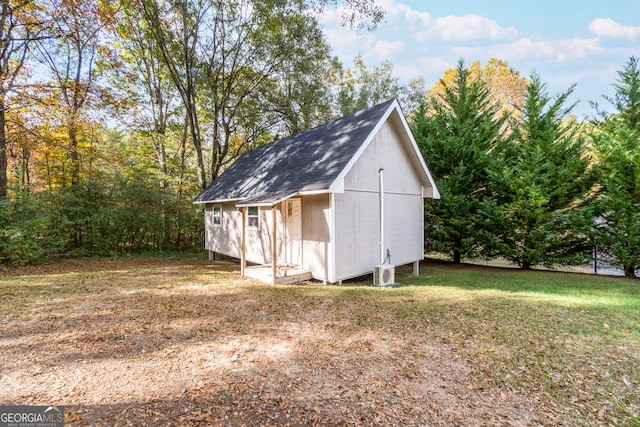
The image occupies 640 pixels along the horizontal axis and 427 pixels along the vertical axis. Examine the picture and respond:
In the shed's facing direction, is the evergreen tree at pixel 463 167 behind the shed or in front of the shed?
behind

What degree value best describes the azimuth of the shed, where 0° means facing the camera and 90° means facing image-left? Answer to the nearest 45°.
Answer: approximately 45°

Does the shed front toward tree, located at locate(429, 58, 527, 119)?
no

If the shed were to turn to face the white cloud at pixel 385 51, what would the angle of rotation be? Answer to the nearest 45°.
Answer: approximately 135° to its right

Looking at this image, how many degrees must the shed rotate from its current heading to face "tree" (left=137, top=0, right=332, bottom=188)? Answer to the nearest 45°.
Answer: approximately 90° to its right

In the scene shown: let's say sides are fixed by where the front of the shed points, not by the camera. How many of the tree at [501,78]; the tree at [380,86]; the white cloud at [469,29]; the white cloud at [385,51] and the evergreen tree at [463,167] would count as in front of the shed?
0

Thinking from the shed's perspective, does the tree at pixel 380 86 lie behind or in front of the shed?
behind

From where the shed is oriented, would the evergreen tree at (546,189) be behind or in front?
behind

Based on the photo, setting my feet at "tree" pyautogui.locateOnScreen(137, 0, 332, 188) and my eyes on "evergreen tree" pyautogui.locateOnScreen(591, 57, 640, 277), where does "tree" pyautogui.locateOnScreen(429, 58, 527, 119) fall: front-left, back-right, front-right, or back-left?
front-left

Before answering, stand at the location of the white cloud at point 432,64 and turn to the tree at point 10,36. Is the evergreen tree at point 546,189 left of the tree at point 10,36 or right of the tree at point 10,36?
left

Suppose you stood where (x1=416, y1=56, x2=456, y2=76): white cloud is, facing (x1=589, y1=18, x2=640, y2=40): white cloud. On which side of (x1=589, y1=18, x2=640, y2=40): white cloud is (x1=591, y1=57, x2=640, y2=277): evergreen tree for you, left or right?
right

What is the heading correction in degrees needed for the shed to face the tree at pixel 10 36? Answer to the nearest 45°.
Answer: approximately 45° to its right

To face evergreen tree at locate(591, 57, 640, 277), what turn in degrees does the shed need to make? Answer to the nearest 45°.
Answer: approximately 135° to its left
